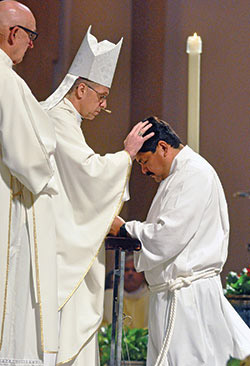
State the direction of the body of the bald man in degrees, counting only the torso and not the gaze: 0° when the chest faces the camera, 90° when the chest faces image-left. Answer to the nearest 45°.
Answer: approximately 270°

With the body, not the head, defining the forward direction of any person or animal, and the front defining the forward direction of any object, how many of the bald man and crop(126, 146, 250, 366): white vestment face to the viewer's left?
1

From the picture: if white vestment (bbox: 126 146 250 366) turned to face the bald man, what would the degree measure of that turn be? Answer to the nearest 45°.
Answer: approximately 45° to its left

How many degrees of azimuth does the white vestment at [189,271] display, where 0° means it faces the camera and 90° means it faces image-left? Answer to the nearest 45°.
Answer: approximately 90°

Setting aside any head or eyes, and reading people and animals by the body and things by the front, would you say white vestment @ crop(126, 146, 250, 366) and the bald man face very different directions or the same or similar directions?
very different directions
